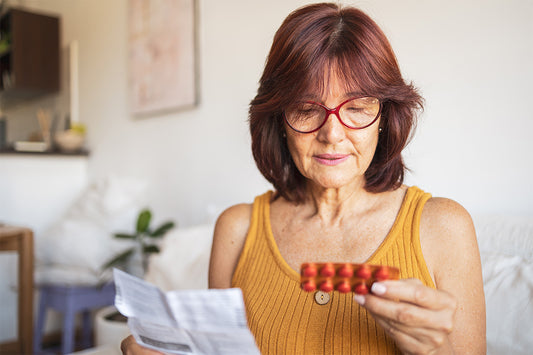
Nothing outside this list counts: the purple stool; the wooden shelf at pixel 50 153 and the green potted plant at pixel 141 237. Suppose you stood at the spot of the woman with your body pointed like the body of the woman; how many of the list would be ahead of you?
0

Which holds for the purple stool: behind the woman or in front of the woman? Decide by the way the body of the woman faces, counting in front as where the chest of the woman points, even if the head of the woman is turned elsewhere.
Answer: behind

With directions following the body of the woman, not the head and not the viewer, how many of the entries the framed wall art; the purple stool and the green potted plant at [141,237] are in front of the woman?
0

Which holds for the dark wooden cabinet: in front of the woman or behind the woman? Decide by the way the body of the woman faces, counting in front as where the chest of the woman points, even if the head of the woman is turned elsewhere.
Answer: behind

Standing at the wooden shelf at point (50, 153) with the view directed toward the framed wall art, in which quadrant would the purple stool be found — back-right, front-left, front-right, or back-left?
front-right

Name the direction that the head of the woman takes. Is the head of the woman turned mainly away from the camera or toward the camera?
toward the camera

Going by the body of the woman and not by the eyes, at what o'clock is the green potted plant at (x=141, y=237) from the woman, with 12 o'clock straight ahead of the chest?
The green potted plant is roughly at 5 o'clock from the woman.

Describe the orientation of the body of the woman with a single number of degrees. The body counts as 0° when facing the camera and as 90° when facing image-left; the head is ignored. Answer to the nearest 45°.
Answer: approximately 0°
